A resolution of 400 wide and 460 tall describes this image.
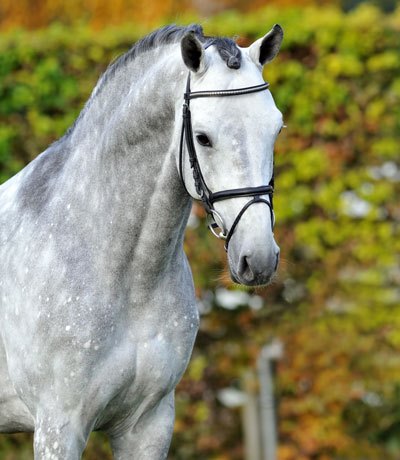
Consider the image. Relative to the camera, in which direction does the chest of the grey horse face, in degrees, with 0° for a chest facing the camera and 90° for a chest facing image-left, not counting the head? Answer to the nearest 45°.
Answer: approximately 315°
